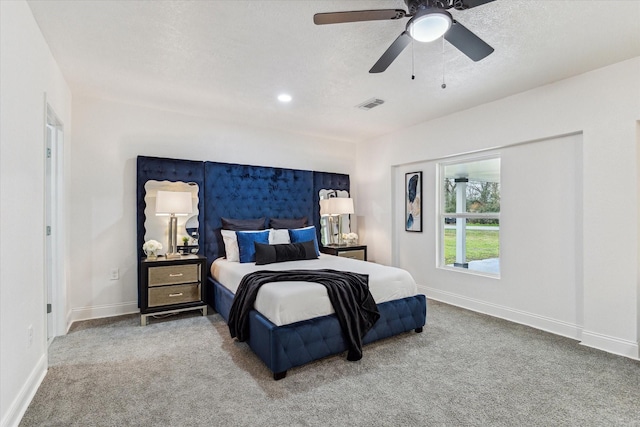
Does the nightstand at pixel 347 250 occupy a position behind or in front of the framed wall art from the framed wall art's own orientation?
in front

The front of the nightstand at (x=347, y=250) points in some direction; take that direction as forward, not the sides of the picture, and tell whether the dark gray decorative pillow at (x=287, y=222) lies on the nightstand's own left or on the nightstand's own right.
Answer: on the nightstand's own right

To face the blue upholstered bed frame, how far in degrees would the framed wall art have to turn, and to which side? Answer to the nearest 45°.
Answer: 0° — it already faces it

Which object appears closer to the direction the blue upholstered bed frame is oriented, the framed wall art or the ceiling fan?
the ceiling fan

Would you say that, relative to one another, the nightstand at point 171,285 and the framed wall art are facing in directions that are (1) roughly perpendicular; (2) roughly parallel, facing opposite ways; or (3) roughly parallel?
roughly perpendicular

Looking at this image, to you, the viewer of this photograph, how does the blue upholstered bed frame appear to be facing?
facing the viewer and to the right of the viewer

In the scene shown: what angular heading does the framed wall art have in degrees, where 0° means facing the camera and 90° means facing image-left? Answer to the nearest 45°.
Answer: approximately 45°

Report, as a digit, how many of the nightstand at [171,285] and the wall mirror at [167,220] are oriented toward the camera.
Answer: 2

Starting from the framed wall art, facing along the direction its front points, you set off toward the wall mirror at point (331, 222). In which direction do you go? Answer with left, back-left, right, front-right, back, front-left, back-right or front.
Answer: front-right

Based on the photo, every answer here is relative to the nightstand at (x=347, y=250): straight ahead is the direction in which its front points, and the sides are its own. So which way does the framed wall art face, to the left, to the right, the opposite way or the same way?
to the right
